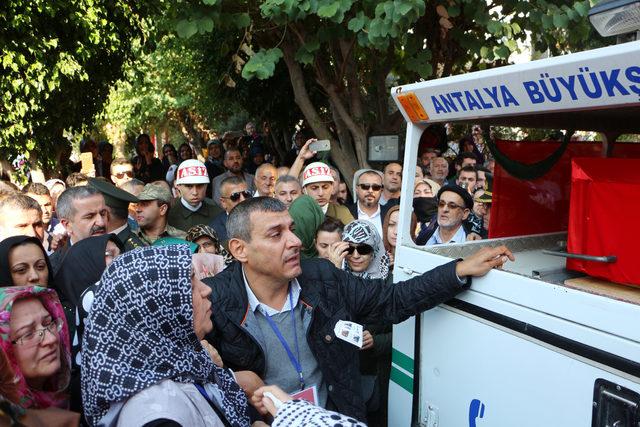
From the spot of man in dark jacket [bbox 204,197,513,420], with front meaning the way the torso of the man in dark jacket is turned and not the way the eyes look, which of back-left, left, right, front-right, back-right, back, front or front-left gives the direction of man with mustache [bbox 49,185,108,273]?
back

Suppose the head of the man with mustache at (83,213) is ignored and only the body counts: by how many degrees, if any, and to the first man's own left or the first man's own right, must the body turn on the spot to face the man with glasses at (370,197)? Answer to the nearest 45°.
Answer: approximately 45° to the first man's own left

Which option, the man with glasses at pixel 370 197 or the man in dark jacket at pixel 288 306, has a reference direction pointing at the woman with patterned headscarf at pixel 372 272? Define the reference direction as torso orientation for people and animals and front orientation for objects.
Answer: the man with glasses

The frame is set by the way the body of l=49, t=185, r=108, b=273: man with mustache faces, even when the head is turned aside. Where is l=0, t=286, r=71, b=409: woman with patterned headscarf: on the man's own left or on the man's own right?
on the man's own right

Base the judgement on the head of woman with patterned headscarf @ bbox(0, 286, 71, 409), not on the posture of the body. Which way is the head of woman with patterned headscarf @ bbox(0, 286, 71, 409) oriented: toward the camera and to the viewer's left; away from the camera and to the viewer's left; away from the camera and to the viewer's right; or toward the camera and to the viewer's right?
toward the camera and to the viewer's right

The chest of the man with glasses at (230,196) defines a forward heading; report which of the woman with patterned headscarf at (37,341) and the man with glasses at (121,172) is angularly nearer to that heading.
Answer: the woman with patterned headscarf

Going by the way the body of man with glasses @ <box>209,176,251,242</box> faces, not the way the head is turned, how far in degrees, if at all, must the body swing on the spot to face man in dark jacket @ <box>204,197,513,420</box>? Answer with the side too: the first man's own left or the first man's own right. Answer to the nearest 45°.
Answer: approximately 45° to the first man's own right

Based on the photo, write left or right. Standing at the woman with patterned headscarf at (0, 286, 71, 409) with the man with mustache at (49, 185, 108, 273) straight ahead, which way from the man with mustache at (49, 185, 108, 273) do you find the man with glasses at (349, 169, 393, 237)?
right
